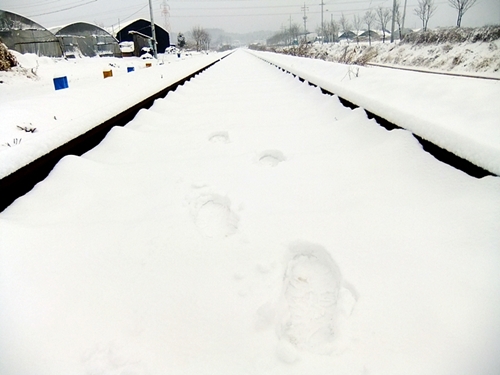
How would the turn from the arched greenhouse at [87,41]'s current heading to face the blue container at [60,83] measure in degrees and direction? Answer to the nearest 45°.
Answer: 0° — it already faces it

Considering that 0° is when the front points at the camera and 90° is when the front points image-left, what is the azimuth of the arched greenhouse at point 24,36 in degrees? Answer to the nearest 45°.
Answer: approximately 0°

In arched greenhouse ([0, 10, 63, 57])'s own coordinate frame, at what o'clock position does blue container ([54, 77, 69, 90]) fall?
The blue container is roughly at 12 o'clock from the arched greenhouse.

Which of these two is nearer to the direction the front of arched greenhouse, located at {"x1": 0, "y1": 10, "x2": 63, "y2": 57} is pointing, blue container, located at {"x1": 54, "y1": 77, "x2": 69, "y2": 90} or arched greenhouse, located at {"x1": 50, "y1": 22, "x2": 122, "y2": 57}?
the blue container

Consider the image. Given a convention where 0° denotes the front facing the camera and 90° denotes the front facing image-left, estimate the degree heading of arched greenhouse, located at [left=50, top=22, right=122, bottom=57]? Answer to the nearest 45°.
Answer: approximately 0°
